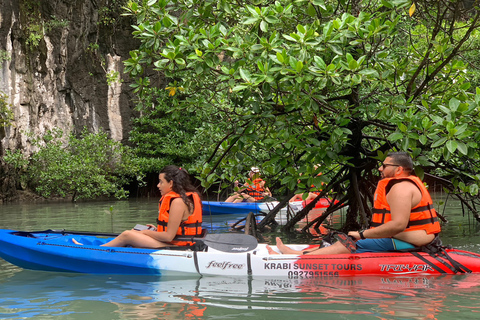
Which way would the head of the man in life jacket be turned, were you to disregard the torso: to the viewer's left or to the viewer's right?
to the viewer's left

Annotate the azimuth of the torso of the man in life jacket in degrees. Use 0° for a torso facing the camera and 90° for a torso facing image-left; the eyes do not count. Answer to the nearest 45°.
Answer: approximately 90°

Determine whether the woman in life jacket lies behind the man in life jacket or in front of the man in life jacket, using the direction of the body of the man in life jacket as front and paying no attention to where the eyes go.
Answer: in front

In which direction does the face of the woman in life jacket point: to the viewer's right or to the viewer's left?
to the viewer's left

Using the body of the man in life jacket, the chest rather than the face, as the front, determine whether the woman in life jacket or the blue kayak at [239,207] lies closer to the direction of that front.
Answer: the woman in life jacket

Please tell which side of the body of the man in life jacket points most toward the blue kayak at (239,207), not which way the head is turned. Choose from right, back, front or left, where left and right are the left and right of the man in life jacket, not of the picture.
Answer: right

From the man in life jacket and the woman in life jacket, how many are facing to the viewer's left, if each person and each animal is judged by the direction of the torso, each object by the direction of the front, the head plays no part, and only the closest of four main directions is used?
2

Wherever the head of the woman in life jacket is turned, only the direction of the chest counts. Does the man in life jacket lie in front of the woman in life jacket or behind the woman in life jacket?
behind

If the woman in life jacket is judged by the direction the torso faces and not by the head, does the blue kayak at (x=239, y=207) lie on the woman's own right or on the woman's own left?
on the woman's own right

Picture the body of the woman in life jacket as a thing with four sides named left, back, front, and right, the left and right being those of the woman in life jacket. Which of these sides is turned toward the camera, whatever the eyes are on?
left
